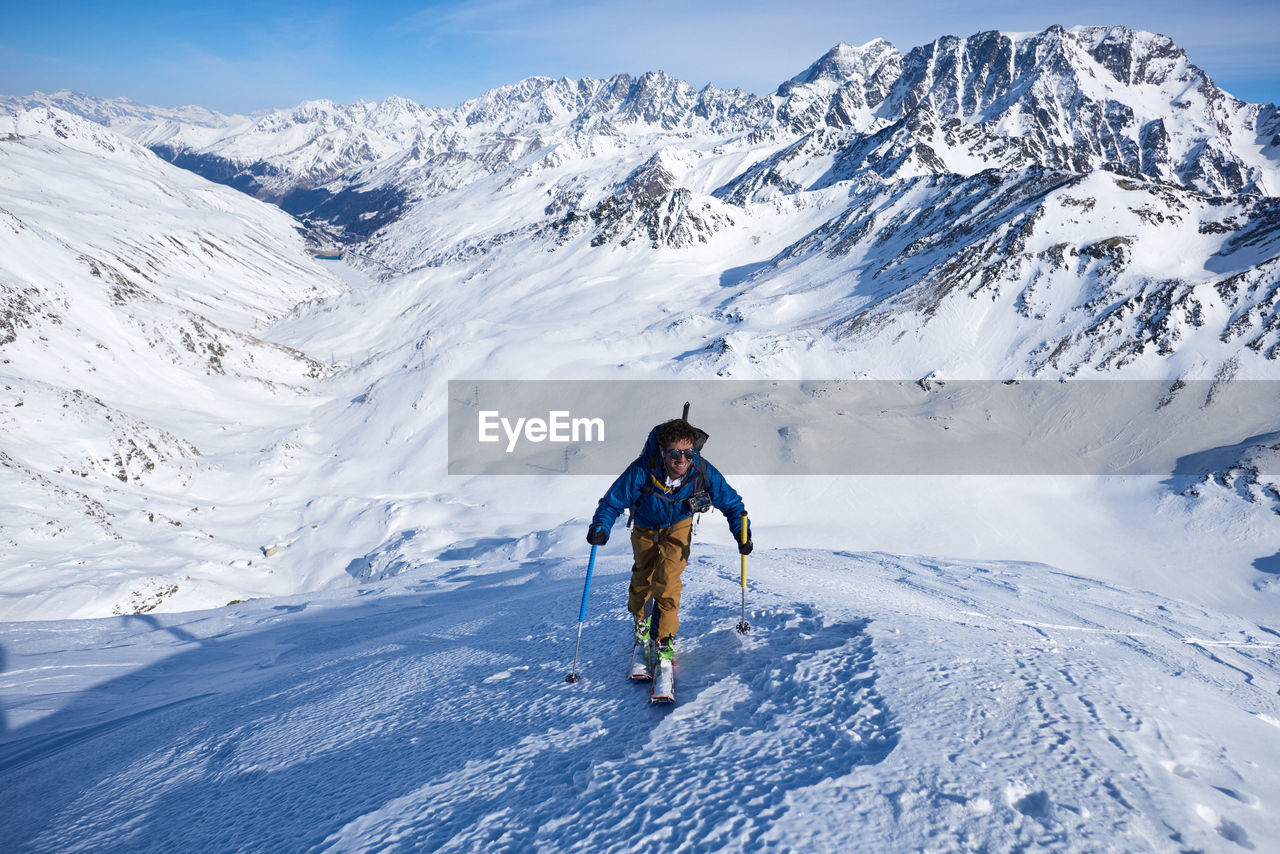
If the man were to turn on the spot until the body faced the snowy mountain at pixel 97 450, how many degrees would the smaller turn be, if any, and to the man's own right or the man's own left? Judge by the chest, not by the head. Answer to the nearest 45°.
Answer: approximately 135° to the man's own right

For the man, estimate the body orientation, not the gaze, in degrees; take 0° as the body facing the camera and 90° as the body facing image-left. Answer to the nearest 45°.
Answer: approximately 0°
